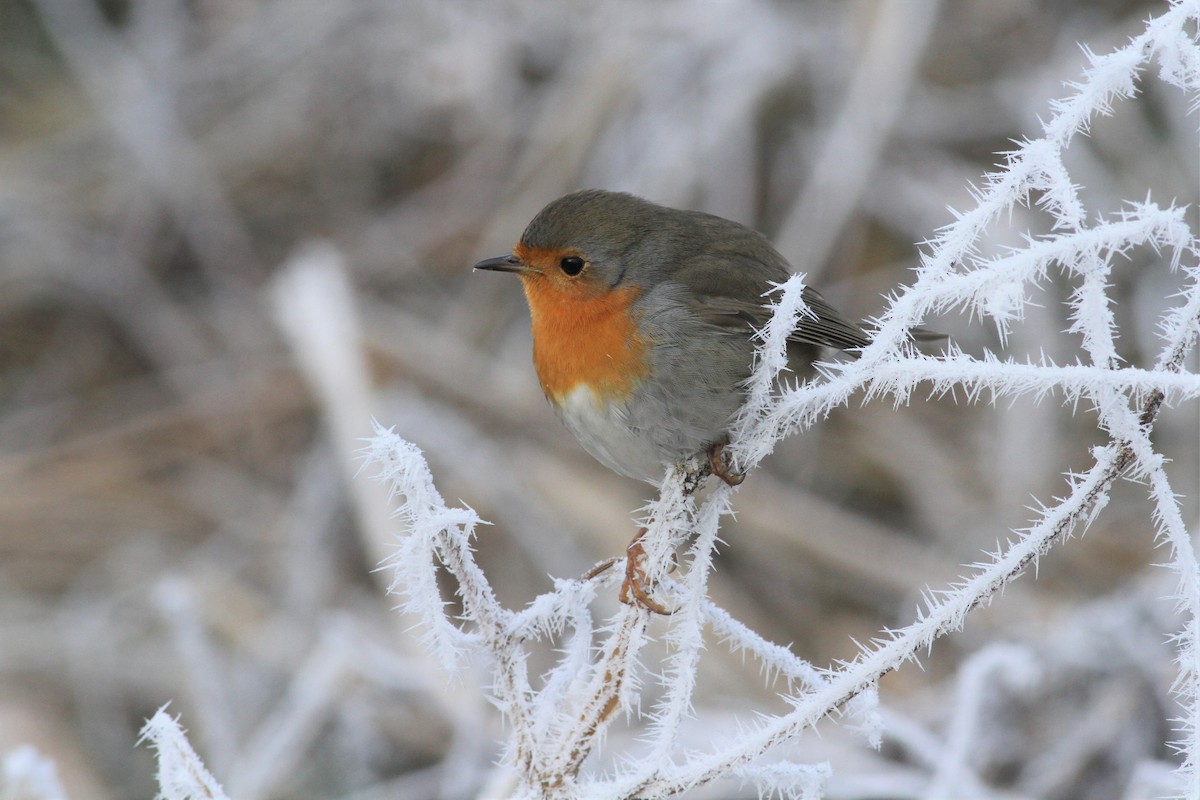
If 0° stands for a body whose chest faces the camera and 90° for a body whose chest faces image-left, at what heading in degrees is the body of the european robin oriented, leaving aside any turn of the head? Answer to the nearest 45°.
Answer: approximately 90°
